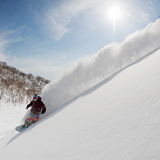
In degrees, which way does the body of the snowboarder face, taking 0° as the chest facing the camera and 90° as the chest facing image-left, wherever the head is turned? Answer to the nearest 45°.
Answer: approximately 45°
